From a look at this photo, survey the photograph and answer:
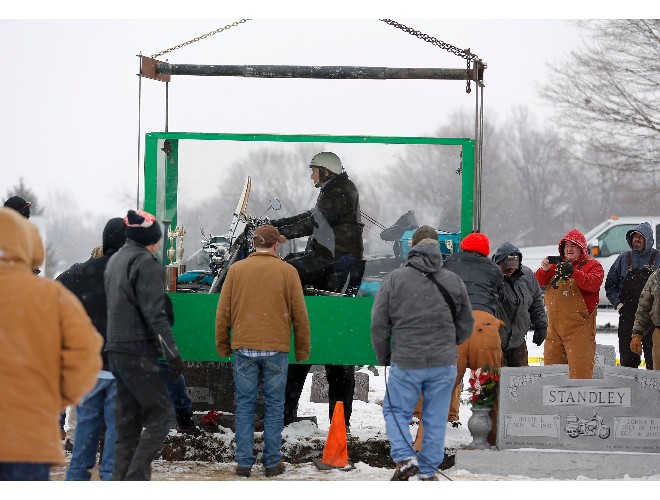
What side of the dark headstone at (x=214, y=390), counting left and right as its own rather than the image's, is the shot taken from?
front

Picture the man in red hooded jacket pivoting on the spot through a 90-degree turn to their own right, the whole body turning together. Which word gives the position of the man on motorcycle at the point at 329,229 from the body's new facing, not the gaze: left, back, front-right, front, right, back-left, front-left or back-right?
front-left

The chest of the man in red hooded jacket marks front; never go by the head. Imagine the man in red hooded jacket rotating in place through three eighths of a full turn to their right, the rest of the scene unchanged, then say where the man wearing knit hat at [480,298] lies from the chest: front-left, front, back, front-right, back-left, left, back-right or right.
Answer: back-left

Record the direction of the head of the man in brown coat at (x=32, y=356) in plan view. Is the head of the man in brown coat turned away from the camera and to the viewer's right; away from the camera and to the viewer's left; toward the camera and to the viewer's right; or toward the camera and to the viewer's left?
away from the camera and to the viewer's right

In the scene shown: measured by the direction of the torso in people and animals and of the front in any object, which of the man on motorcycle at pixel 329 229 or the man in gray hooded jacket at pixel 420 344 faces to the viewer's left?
the man on motorcycle

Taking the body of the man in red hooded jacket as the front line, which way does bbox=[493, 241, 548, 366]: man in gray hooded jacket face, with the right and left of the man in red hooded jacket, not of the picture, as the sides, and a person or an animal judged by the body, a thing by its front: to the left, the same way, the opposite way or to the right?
the same way

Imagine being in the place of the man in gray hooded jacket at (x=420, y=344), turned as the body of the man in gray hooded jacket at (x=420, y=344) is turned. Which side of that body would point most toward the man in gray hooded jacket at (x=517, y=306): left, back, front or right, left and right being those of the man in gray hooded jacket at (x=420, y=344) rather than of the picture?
front

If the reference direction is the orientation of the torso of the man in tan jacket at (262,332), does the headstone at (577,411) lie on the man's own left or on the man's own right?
on the man's own right

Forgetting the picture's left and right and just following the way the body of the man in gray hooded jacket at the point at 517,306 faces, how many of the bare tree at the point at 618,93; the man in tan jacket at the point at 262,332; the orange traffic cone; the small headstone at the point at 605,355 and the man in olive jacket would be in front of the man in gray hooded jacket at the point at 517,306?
2

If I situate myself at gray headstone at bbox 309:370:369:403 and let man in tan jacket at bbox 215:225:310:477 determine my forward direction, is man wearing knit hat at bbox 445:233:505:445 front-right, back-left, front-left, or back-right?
front-left

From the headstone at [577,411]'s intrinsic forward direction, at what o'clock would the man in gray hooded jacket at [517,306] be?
The man in gray hooded jacket is roughly at 5 o'clock from the headstone.

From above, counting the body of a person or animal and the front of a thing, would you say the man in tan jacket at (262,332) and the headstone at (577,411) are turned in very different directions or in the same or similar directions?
very different directions

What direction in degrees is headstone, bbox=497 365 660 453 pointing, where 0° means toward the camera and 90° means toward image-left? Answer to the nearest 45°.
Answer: approximately 0°

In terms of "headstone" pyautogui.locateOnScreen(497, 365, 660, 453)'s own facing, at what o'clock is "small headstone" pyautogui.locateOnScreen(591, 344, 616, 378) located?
The small headstone is roughly at 6 o'clock from the headstone.

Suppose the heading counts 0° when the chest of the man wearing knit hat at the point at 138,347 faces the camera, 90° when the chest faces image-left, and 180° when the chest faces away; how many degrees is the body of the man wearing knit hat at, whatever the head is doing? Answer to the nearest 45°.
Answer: approximately 225°

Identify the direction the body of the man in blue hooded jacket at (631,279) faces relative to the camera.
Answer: toward the camera
